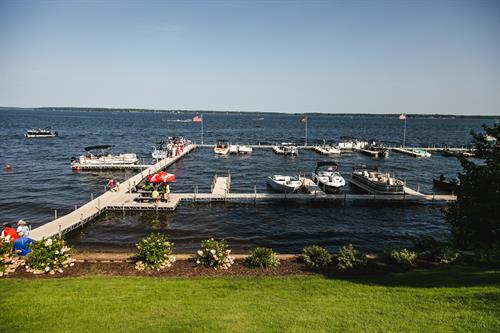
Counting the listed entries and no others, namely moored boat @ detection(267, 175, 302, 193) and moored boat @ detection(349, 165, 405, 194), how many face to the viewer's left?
0

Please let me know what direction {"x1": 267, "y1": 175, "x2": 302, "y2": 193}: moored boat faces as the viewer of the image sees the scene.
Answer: facing the viewer and to the right of the viewer

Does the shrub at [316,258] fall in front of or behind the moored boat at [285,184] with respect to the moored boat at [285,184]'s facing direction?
in front

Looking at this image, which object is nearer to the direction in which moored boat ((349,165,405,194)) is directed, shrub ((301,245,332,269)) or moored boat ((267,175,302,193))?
the shrub

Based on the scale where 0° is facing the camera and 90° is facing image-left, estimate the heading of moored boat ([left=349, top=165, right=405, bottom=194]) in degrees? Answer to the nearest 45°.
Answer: approximately 315°

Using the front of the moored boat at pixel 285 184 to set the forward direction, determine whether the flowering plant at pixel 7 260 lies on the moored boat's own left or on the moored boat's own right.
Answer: on the moored boat's own right

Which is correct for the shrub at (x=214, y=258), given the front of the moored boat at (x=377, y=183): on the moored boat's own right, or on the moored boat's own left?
on the moored boat's own right

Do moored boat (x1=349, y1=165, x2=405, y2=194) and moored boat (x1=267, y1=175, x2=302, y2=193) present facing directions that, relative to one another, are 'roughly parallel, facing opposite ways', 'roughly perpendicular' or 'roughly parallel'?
roughly parallel

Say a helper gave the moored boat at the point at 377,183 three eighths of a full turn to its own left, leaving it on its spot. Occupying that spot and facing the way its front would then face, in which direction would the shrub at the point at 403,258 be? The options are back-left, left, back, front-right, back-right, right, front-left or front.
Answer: back

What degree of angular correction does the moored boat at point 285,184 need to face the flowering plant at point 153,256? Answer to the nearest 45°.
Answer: approximately 90° to its left

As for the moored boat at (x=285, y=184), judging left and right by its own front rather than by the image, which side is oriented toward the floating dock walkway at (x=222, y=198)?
front
